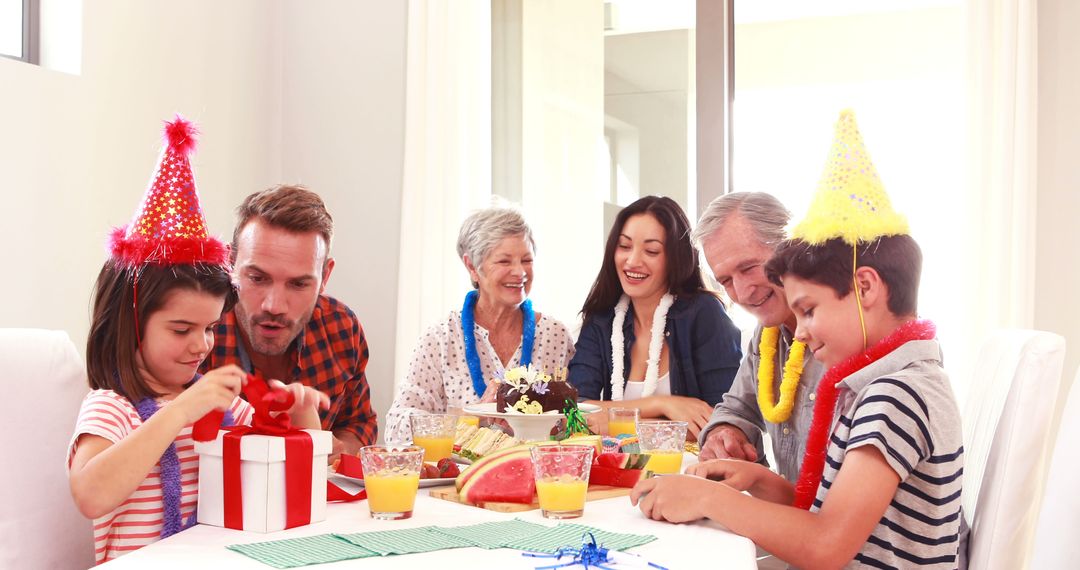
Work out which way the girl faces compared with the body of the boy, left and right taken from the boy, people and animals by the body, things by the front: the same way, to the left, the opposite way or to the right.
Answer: the opposite way

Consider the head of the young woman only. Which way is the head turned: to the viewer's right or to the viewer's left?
to the viewer's left

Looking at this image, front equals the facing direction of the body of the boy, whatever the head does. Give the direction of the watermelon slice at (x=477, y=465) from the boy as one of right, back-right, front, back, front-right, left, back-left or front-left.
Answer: front

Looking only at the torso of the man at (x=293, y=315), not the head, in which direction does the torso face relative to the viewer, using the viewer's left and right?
facing the viewer

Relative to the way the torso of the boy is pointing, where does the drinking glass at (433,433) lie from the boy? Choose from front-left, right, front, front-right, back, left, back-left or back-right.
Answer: front

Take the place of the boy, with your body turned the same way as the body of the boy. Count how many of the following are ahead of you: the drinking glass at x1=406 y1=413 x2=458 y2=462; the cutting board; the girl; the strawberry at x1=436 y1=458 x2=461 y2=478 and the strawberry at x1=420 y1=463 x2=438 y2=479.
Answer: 5

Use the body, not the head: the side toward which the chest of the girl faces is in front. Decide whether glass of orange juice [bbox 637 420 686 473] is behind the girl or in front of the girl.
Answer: in front

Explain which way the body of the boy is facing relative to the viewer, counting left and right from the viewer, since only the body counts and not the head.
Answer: facing to the left of the viewer

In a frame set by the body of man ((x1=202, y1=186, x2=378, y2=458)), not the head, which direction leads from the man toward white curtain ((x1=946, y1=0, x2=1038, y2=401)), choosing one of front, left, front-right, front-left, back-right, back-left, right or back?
left

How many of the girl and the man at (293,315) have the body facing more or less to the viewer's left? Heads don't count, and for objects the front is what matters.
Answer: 0

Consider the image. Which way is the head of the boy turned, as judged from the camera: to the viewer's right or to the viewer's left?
to the viewer's left

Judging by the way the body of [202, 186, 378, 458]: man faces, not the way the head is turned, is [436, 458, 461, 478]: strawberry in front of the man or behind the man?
in front

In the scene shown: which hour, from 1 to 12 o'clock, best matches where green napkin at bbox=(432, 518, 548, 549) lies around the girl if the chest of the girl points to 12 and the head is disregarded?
The green napkin is roughly at 12 o'clock from the girl.

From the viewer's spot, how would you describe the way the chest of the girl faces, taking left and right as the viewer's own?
facing the viewer and to the right of the viewer

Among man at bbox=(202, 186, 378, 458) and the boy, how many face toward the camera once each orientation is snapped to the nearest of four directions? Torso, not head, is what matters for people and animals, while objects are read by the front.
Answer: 1

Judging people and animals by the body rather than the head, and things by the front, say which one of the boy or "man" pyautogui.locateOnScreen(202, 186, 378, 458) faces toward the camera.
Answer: the man

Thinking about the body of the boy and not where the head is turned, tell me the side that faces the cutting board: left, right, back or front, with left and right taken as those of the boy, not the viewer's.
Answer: front
